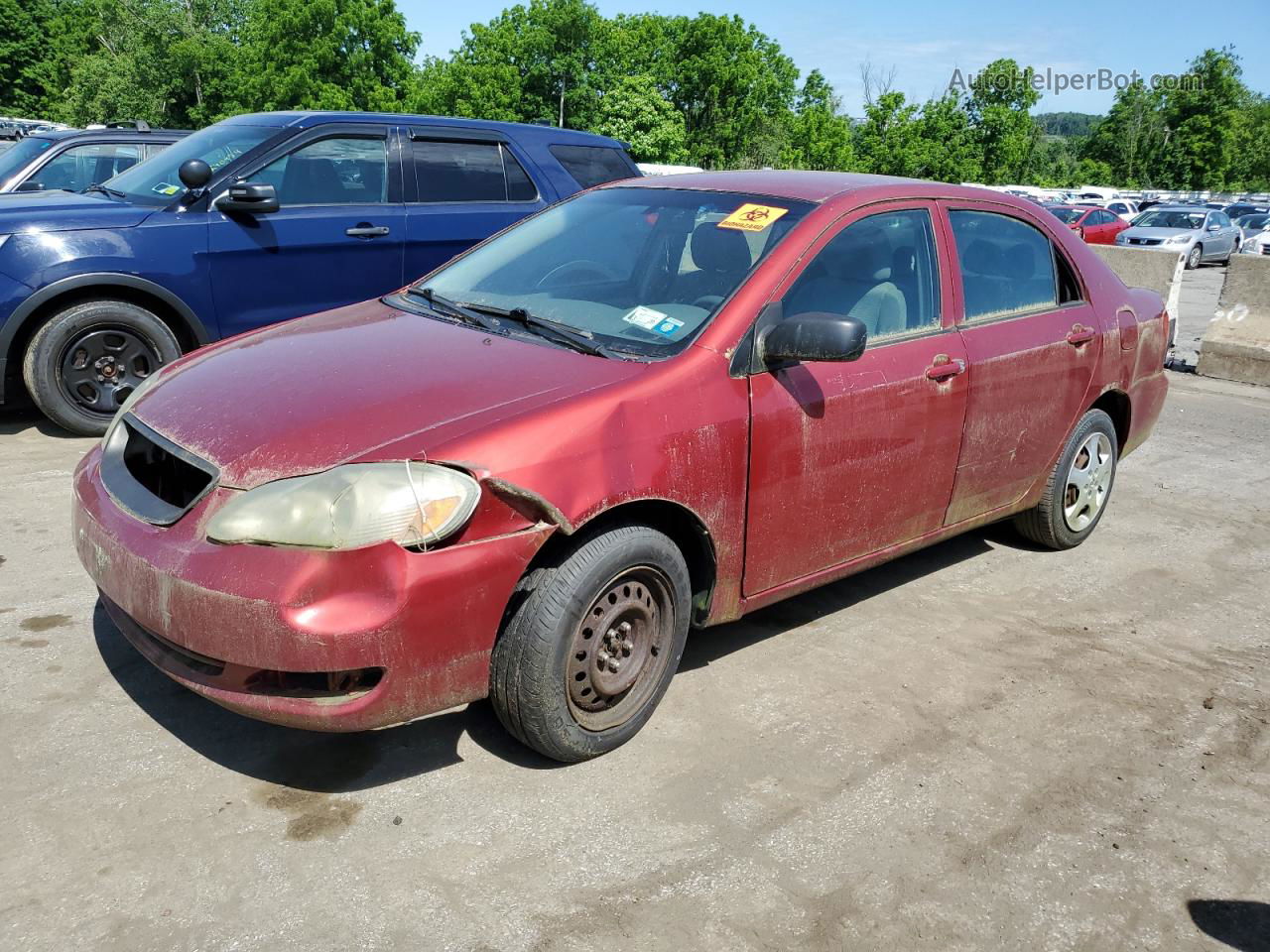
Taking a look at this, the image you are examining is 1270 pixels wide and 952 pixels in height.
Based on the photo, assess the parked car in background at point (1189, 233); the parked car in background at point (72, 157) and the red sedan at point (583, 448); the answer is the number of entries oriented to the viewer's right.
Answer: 0

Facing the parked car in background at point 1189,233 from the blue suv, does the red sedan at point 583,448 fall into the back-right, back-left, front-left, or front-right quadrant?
back-right

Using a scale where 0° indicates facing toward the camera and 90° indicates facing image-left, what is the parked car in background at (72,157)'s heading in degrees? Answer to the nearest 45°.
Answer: approximately 45°

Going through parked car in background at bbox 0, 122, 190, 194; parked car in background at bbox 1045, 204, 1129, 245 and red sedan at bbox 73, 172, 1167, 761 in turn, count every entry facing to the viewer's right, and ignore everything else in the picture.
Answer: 0

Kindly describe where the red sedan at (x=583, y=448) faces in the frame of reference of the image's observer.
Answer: facing the viewer and to the left of the viewer

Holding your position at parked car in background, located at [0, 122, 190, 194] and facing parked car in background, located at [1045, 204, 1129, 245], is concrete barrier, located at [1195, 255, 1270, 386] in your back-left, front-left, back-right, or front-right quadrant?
front-right

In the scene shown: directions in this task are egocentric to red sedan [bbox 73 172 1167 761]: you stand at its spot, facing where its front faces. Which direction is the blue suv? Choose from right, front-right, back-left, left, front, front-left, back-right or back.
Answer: right

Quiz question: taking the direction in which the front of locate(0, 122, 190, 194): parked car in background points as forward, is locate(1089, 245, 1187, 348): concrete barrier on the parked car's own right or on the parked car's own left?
on the parked car's own left

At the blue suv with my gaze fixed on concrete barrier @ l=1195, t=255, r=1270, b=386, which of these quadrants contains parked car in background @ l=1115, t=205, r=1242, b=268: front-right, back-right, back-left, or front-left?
front-left

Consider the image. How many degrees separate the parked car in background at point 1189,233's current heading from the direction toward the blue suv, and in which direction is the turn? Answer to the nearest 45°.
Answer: approximately 45° to its left

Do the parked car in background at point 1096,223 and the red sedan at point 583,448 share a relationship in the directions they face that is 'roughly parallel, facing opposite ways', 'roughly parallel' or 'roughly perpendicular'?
roughly parallel
